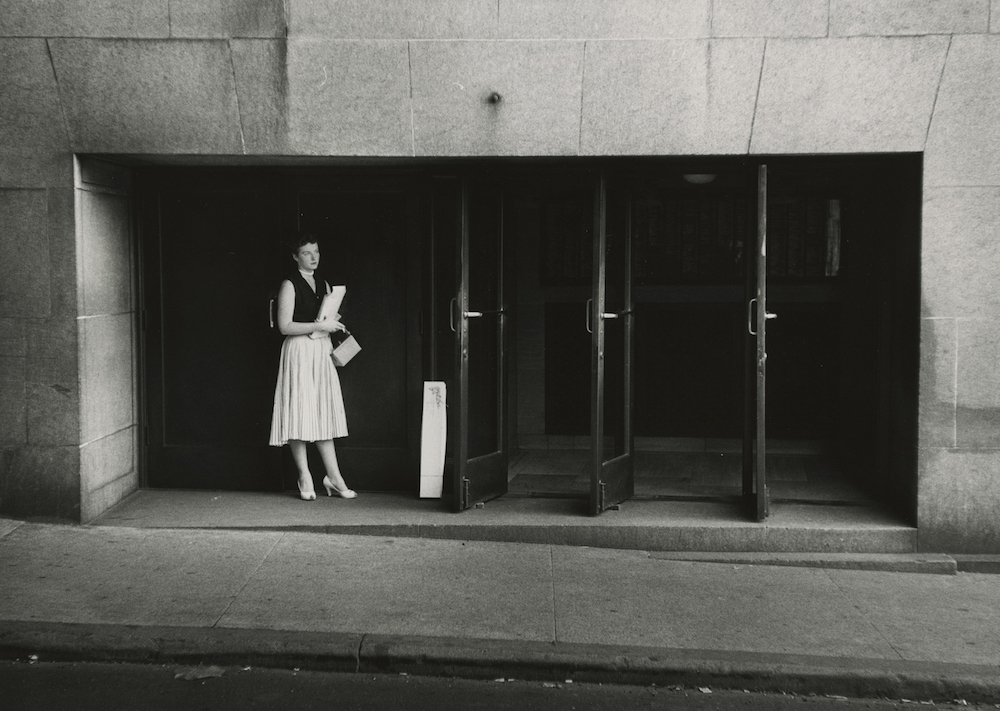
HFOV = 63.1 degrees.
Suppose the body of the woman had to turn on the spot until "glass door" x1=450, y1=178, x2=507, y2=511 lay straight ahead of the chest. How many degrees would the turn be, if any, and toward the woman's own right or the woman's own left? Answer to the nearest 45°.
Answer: approximately 45° to the woman's own left

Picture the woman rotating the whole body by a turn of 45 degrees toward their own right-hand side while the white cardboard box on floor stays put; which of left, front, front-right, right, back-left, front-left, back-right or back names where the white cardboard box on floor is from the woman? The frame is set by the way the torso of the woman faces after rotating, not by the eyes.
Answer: left

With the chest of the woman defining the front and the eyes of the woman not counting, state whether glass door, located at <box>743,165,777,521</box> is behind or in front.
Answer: in front

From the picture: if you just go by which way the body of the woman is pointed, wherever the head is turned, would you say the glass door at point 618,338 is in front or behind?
in front

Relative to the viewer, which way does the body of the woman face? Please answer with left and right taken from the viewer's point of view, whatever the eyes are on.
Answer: facing the viewer and to the right of the viewer
